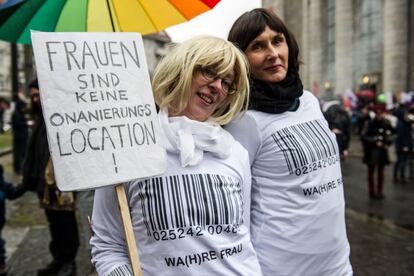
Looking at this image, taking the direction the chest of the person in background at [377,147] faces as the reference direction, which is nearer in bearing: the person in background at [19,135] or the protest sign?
the protest sign

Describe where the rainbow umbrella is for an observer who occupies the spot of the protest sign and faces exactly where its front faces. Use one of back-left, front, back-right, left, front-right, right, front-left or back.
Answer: back

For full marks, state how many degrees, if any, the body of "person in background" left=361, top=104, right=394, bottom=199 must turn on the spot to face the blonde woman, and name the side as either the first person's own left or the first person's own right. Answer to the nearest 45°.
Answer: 0° — they already face them

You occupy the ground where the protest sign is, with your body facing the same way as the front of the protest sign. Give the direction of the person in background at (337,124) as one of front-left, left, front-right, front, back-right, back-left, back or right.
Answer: back-left

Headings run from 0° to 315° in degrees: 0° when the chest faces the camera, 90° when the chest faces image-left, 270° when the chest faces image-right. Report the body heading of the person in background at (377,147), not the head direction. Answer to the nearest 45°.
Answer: approximately 0°

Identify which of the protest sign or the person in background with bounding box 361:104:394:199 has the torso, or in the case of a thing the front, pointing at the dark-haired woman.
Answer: the person in background

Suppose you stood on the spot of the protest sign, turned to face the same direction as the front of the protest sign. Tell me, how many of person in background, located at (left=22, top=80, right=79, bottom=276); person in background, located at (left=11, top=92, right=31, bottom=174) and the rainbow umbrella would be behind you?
3

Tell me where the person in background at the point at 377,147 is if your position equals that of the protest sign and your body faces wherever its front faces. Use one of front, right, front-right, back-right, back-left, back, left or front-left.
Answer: back-left

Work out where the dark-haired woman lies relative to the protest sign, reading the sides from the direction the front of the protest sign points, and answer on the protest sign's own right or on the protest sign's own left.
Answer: on the protest sign's own left

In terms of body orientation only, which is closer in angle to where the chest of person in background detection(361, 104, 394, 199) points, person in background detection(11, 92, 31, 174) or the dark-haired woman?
the dark-haired woman
